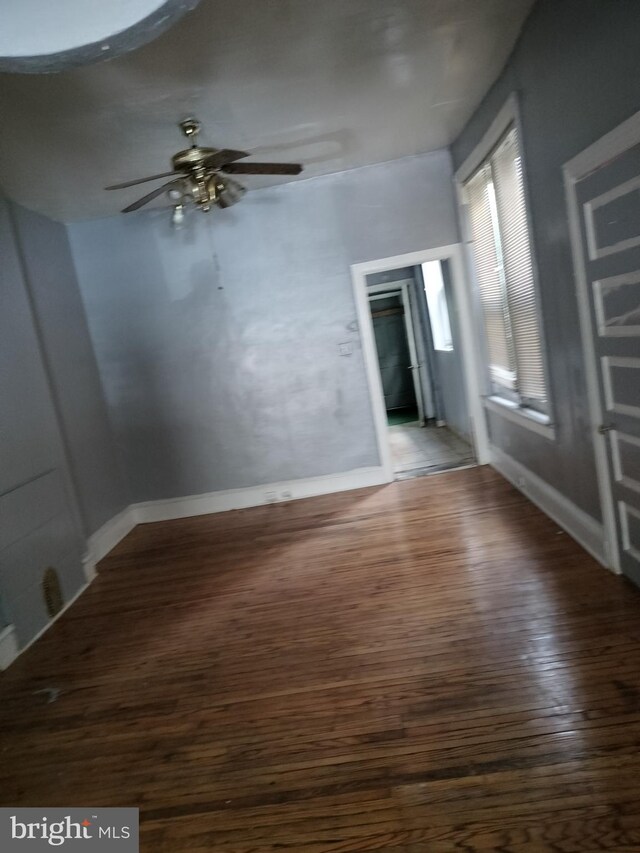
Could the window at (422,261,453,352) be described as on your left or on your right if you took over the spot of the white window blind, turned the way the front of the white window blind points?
on your right

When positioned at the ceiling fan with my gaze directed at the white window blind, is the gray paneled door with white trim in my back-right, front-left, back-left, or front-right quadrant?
front-right

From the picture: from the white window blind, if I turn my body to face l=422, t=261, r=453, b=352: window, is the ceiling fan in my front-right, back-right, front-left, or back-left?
back-left

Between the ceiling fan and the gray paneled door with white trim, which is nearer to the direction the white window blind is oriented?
the ceiling fan

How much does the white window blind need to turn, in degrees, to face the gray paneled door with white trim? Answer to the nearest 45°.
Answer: approximately 90° to its left

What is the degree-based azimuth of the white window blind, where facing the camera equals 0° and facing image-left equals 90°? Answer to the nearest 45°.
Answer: approximately 90°

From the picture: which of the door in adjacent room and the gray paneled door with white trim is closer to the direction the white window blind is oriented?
the door in adjacent room

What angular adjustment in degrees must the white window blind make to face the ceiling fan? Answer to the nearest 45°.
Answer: approximately 45° to its left

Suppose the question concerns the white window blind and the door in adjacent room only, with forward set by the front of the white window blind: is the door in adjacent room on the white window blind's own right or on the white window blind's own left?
on the white window blind's own right

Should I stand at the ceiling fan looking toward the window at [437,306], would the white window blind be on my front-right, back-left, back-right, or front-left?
front-right
